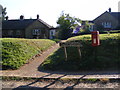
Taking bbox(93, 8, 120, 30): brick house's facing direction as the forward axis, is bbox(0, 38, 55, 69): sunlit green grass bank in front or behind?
in front

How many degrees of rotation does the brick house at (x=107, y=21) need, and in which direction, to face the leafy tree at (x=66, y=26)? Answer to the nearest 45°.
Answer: approximately 45° to its right

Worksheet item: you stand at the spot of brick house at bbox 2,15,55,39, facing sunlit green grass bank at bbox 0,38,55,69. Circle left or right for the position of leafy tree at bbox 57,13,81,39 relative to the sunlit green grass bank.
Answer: left

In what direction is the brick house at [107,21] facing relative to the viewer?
toward the camera

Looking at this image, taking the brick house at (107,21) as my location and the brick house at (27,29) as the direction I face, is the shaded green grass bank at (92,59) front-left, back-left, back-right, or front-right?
front-left

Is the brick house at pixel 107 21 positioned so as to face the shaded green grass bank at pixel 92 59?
yes

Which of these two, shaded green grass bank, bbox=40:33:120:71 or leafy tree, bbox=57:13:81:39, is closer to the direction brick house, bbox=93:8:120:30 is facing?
the shaded green grass bank

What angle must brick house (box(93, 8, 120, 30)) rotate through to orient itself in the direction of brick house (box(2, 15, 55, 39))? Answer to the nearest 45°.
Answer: approximately 90° to its right

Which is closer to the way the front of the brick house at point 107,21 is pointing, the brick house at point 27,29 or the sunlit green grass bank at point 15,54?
the sunlit green grass bank
